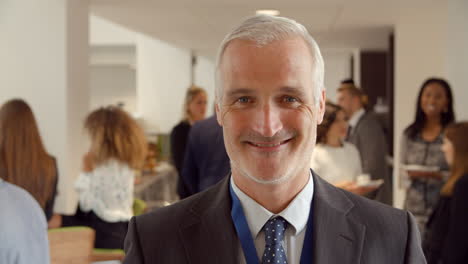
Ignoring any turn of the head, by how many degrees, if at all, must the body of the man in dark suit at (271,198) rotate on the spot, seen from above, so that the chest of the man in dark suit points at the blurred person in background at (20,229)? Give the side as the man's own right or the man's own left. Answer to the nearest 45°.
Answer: approximately 135° to the man's own right

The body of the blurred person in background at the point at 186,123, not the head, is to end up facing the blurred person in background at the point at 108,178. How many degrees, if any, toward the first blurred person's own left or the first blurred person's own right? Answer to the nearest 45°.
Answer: approximately 45° to the first blurred person's own right

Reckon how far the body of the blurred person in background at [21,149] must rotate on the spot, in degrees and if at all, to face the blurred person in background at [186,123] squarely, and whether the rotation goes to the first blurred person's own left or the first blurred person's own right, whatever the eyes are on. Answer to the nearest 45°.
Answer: approximately 45° to the first blurred person's own right

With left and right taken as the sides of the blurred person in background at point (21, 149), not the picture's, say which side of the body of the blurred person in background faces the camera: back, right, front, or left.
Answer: back

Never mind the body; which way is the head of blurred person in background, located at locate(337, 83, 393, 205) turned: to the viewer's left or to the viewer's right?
to the viewer's left

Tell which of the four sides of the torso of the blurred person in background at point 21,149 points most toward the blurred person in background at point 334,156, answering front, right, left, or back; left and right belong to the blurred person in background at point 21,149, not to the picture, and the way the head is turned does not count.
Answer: right

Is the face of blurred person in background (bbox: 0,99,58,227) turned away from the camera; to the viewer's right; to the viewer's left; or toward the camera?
away from the camera

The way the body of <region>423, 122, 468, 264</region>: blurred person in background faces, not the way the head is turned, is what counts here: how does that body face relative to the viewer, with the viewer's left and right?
facing to the left of the viewer

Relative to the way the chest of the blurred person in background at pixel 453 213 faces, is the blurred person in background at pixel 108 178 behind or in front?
in front

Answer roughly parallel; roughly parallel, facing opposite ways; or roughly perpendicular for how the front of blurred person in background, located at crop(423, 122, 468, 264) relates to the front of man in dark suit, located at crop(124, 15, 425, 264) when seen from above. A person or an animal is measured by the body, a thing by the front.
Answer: roughly perpendicular

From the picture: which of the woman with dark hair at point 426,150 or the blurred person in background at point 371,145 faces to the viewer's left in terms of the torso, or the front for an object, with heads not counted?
the blurred person in background

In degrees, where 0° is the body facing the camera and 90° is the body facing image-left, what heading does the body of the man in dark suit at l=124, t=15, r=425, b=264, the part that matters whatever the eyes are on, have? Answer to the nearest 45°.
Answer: approximately 0°

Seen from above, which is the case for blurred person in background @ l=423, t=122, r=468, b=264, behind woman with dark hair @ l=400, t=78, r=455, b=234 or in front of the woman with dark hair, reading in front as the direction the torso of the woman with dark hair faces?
in front

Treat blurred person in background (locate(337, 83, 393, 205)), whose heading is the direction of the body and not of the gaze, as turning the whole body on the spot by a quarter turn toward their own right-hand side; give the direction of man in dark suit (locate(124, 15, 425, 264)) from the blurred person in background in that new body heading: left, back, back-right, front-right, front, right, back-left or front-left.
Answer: back
